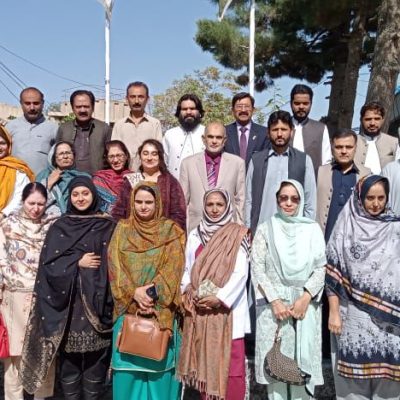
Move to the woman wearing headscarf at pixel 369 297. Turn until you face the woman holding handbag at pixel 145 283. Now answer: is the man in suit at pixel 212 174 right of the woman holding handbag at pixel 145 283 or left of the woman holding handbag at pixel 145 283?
right

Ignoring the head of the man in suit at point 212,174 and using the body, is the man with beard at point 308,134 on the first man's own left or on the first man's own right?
on the first man's own left

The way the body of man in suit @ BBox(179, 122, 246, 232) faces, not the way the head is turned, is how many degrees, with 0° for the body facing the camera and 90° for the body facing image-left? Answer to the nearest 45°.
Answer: approximately 0°

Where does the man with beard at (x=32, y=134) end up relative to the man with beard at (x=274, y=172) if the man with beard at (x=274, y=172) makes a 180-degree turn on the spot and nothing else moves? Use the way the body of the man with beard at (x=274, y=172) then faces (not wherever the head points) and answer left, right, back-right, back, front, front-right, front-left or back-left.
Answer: left

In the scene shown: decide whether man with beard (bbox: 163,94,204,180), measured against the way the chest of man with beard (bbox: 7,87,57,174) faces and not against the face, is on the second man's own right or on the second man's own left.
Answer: on the second man's own left
